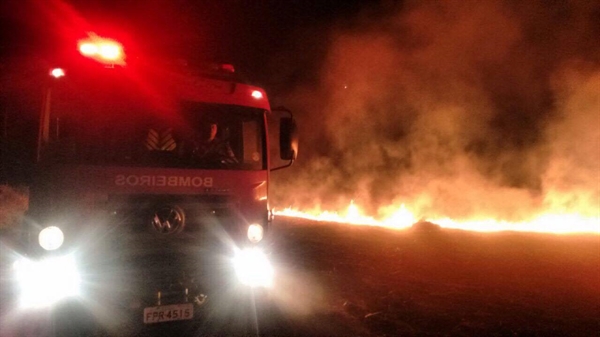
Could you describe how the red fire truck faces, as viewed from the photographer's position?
facing the viewer
